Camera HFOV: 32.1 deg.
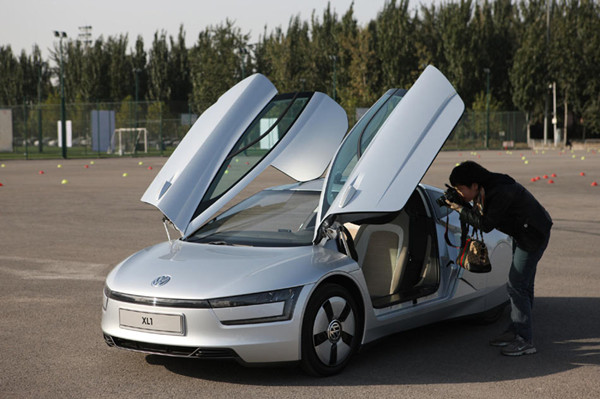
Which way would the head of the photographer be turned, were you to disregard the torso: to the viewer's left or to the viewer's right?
to the viewer's left

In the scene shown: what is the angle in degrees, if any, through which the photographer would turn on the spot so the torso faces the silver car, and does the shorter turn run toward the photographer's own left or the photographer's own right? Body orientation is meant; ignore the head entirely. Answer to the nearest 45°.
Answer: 0° — they already face it

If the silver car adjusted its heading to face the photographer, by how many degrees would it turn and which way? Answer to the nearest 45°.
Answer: approximately 135° to its left

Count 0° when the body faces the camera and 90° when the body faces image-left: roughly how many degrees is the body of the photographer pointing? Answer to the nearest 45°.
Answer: approximately 90°
